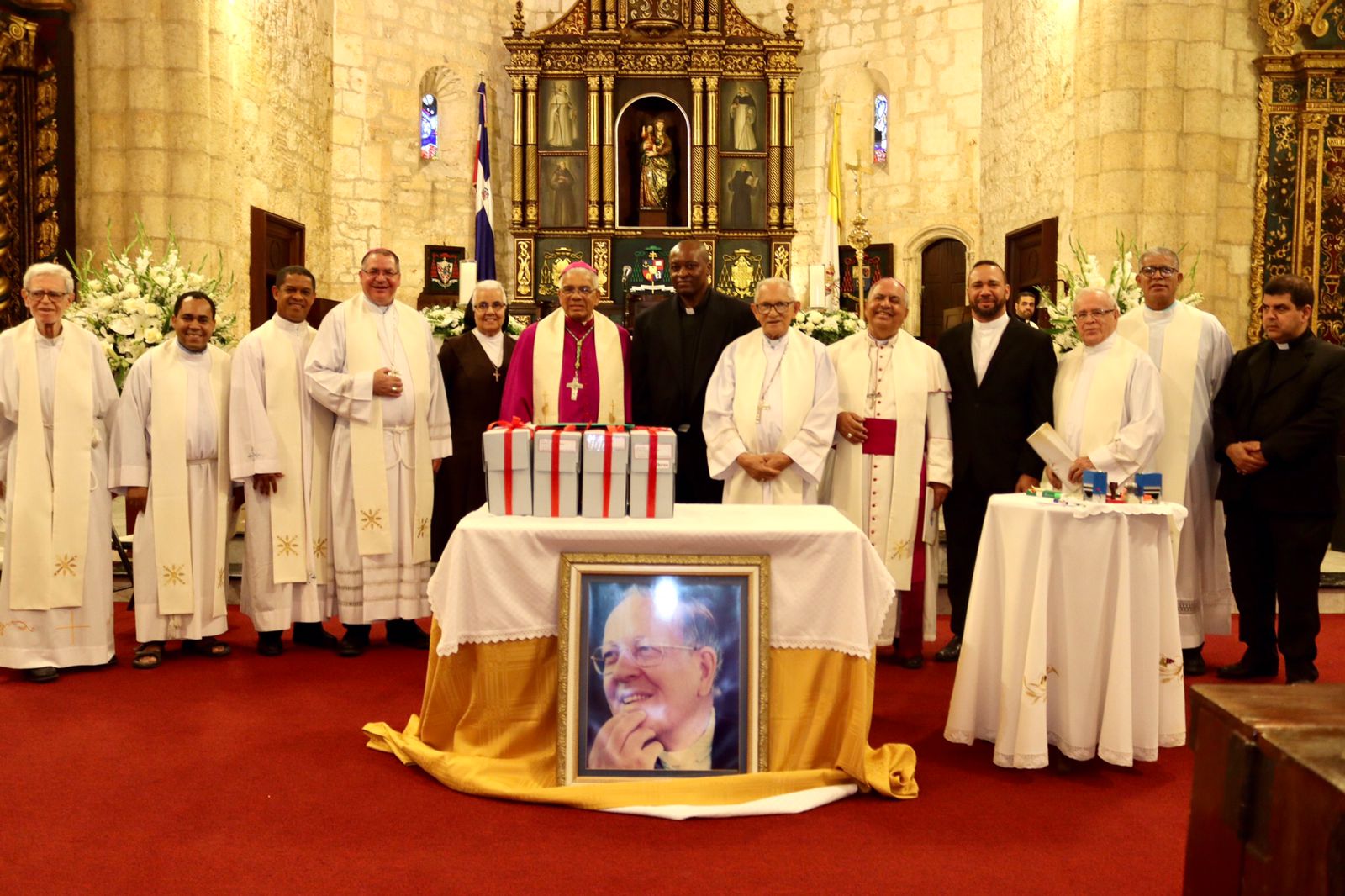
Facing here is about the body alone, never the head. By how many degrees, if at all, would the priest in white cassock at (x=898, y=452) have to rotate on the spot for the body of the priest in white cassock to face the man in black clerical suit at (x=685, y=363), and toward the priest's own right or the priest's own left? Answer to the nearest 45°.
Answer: approximately 90° to the priest's own right

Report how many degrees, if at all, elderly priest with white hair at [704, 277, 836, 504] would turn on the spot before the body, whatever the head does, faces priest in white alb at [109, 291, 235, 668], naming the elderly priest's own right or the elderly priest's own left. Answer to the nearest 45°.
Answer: approximately 90° to the elderly priest's own right

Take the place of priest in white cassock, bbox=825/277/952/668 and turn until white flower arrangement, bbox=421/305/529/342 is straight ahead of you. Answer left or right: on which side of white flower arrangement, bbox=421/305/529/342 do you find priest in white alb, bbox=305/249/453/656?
left

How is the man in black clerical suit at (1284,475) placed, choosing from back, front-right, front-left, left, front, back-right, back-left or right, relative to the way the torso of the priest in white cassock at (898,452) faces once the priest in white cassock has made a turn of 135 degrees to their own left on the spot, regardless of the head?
front-right

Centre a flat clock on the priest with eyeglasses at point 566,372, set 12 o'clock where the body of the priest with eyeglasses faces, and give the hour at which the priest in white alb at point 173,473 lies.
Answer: The priest in white alb is roughly at 3 o'clock from the priest with eyeglasses.

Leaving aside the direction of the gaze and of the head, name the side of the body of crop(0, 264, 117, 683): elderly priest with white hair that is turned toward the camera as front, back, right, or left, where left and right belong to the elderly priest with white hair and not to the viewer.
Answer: front

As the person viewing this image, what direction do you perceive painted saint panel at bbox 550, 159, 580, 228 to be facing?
facing the viewer

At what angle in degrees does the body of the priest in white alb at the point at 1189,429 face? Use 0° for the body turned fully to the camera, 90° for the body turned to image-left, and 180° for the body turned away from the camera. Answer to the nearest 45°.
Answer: approximately 45°

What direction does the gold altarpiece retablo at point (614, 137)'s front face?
toward the camera
